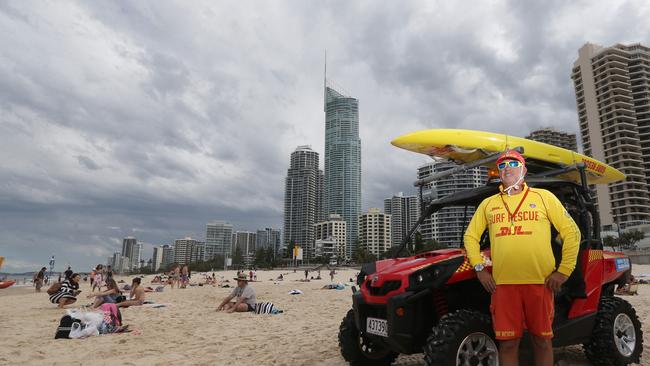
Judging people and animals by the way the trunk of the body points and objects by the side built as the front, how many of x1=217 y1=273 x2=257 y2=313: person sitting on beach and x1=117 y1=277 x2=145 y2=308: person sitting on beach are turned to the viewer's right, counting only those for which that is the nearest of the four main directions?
0

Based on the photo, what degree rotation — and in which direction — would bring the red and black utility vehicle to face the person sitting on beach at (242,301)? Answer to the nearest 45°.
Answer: approximately 90° to its right

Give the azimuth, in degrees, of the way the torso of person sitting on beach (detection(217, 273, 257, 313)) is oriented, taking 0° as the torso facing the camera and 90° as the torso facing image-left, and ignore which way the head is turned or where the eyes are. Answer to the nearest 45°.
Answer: approximately 45°

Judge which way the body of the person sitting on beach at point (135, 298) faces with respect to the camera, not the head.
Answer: to the viewer's left

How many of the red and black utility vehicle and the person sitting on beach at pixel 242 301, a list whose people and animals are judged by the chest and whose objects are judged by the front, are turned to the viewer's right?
0

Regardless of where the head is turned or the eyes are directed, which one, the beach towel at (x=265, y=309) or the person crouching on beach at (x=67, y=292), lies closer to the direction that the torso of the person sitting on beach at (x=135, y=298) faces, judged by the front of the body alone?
the person crouching on beach

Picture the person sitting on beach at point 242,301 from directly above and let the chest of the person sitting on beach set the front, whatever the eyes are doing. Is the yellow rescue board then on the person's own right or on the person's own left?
on the person's own left

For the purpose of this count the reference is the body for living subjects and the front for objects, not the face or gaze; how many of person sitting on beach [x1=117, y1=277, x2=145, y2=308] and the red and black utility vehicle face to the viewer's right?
0

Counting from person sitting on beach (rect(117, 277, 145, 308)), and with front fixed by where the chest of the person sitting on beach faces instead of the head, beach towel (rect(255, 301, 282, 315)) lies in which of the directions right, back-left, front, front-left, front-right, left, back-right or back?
back-left
